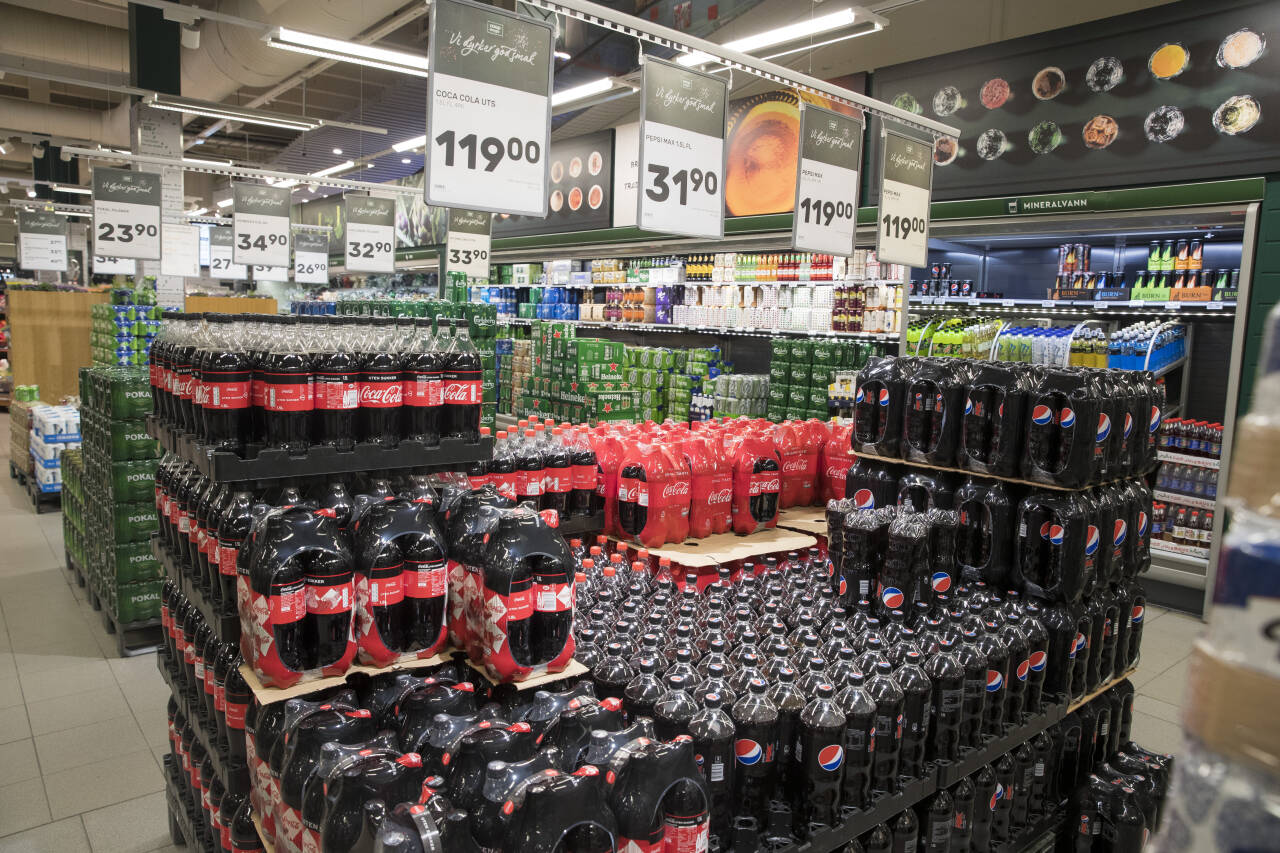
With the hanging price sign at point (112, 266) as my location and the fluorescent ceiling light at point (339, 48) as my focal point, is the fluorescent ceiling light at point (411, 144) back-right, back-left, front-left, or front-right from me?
front-left

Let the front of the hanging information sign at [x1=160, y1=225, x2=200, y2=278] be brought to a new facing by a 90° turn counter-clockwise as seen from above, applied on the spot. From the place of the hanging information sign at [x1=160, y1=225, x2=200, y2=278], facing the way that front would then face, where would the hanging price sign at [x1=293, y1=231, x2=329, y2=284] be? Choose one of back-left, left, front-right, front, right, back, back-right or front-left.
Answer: front-left

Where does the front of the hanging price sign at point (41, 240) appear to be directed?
toward the camera

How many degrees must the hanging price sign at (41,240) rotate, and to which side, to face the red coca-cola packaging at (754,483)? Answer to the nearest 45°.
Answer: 0° — it already faces it

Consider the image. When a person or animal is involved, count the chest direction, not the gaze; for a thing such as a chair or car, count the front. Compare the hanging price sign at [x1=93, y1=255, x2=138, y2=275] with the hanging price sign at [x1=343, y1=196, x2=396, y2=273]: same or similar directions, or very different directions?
same or similar directions

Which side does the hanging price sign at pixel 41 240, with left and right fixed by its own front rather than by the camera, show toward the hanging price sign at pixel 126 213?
front

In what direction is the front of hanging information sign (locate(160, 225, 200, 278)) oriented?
toward the camera

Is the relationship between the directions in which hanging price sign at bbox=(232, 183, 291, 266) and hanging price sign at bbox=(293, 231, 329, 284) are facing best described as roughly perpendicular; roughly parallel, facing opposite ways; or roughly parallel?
roughly parallel

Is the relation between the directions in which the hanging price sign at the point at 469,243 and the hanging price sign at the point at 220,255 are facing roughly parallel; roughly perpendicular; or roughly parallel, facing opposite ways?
roughly parallel

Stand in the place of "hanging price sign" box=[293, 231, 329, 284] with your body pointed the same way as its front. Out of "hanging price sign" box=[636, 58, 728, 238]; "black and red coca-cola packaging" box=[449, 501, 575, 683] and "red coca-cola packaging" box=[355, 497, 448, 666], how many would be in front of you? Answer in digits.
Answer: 3

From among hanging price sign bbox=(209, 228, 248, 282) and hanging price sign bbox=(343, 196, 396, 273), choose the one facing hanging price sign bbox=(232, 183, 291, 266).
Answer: hanging price sign bbox=(209, 228, 248, 282)

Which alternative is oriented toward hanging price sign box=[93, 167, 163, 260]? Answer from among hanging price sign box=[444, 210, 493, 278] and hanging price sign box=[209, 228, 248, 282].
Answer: hanging price sign box=[209, 228, 248, 282]

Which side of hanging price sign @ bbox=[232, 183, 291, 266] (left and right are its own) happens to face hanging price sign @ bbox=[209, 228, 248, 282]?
back

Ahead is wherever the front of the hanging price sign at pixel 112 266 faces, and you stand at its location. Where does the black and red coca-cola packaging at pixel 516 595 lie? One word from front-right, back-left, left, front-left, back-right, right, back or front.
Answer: front

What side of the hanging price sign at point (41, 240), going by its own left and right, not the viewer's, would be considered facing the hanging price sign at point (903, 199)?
front

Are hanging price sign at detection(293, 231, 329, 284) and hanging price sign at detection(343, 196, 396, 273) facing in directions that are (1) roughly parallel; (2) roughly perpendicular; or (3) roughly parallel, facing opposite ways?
roughly parallel

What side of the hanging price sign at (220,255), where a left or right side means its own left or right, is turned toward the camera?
front

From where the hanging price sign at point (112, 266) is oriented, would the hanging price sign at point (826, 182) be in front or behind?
in front
